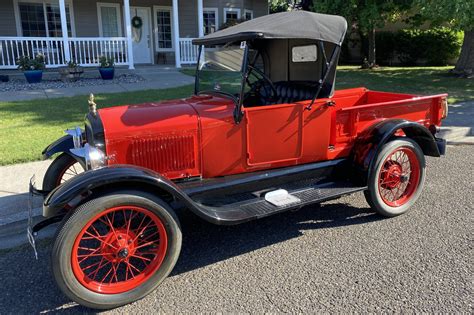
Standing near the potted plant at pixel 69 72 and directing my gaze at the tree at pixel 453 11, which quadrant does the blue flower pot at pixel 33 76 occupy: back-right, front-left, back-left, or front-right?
back-right

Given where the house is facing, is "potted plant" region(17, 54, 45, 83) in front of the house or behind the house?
in front

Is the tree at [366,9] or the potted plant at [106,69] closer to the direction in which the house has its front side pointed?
the potted plant

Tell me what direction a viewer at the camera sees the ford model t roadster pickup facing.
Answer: facing the viewer and to the left of the viewer

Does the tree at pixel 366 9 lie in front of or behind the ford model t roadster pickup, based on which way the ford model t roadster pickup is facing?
behind

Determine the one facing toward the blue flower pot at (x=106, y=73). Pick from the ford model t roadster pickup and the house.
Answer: the house

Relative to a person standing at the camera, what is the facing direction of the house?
facing the viewer

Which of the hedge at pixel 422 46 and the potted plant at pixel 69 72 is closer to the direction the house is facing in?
the potted plant

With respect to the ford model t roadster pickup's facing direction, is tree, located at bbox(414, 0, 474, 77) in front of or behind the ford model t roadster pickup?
behind

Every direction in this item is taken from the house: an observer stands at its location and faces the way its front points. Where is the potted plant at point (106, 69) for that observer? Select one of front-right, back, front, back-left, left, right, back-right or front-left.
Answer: front

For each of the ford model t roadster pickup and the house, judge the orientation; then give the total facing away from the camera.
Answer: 0

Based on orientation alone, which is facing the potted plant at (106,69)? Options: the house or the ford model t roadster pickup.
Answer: the house

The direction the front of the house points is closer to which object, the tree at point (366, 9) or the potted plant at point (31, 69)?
the potted plant
